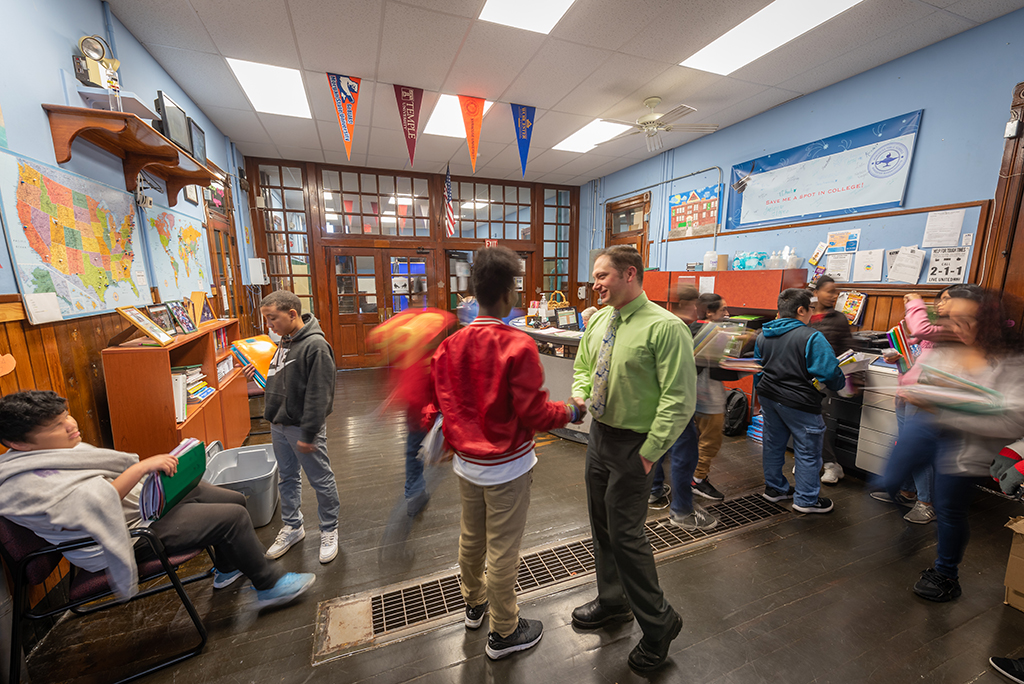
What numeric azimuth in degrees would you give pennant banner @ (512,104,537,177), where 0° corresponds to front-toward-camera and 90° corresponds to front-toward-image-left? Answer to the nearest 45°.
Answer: approximately 0°

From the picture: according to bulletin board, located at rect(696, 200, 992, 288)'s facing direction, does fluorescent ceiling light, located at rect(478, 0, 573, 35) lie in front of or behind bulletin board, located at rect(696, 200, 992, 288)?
in front

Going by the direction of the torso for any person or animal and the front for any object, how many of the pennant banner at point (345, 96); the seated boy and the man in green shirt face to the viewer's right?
1

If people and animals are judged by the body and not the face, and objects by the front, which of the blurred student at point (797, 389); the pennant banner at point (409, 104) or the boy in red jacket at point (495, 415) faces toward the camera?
the pennant banner

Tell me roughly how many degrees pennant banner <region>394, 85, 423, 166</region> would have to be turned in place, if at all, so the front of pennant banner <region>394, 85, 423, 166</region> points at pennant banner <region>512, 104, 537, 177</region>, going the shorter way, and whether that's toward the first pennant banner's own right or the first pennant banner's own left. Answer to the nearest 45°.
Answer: approximately 90° to the first pennant banner's own left

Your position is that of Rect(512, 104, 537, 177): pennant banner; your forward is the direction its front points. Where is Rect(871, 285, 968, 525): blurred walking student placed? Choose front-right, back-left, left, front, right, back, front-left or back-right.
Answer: front-left

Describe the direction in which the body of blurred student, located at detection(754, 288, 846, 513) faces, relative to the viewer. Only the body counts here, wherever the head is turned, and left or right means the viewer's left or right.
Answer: facing away from the viewer and to the right of the viewer

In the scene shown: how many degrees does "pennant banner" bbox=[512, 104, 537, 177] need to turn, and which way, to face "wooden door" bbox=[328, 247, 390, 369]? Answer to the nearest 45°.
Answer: approximately 135° to its right

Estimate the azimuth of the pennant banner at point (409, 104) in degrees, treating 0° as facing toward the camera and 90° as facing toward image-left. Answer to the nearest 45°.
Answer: approximately 0°

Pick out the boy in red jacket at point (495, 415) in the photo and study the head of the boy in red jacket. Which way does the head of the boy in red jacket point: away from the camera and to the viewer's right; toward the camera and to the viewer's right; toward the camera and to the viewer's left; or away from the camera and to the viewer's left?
away from the camera and to the viewer's right

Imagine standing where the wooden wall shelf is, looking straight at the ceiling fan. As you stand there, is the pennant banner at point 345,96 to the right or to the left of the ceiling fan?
left

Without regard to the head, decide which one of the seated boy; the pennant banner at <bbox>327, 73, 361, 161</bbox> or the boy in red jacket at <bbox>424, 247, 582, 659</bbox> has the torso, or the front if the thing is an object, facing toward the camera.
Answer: the pennant banner

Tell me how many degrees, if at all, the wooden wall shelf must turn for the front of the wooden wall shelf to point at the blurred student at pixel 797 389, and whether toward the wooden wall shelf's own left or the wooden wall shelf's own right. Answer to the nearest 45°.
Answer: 0° — it already faces them

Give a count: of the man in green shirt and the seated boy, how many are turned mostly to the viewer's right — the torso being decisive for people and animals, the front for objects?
1

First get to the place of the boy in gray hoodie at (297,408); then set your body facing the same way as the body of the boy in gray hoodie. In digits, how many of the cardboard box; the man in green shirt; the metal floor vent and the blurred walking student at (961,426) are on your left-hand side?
4

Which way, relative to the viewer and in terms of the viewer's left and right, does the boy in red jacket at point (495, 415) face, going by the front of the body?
facing away from the viewer and to the right of the viewer
